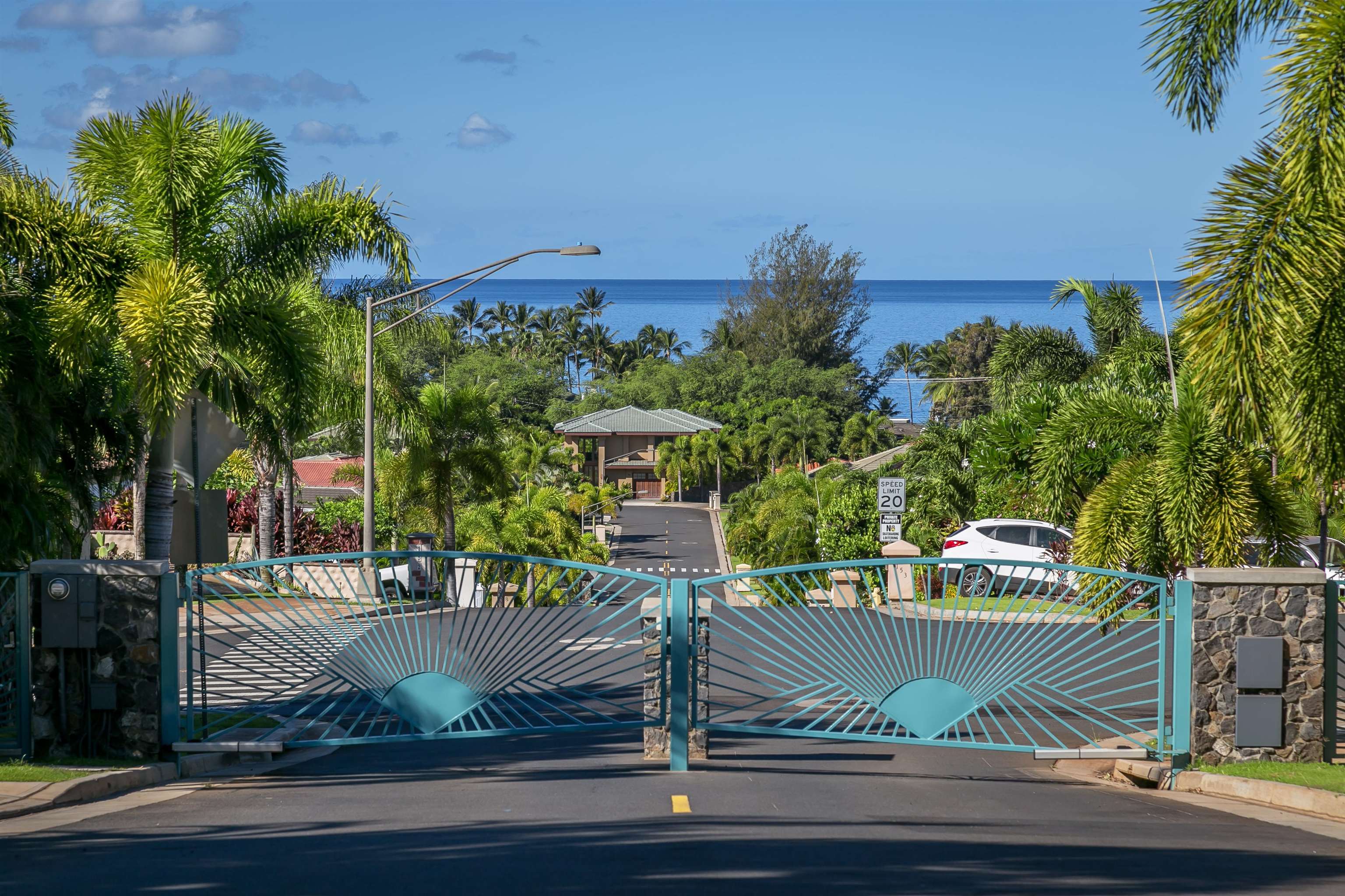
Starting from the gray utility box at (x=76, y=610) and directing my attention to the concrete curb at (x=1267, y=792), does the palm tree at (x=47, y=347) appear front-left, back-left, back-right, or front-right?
back-left

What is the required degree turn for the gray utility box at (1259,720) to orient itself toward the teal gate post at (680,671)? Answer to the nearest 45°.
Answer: approximately 90° to its right

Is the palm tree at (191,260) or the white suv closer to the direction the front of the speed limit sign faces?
the palm tree
